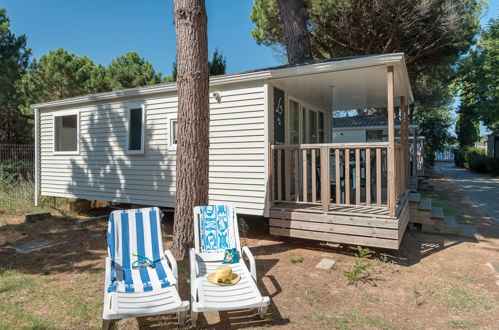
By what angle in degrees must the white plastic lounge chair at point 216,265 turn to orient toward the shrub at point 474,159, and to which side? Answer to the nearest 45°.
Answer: approximately 135° to its left

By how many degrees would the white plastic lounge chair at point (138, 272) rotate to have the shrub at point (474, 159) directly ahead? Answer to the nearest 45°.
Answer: approximately 135° to its left

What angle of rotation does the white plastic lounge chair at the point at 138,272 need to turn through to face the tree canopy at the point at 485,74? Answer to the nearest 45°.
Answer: approximately 135° to its left

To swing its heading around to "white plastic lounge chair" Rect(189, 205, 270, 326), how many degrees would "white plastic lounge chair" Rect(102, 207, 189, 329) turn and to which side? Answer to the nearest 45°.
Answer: approximately 90° to its left

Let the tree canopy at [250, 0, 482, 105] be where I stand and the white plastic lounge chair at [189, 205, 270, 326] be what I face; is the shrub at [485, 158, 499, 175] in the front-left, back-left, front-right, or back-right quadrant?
back-left

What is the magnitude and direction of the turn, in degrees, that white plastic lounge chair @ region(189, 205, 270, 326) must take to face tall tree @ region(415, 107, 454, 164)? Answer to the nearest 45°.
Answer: approximately 135° to its left

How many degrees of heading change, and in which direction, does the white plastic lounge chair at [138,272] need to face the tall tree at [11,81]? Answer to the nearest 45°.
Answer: approximately 180°

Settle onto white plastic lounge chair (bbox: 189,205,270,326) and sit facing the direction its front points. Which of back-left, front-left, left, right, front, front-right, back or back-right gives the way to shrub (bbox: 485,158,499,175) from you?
back-left

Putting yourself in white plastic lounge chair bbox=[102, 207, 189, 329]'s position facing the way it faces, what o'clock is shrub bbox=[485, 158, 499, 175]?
The shrub is roughly at 8 o'clock from the white plastic lounge chair.

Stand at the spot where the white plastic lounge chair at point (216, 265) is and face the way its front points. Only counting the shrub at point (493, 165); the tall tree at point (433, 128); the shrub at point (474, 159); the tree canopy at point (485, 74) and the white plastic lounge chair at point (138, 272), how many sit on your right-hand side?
1

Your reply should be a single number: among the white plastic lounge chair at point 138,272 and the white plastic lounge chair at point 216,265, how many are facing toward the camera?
2

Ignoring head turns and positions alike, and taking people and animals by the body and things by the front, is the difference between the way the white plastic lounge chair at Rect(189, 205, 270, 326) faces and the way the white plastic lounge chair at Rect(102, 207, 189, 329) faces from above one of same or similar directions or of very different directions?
same or similar directions

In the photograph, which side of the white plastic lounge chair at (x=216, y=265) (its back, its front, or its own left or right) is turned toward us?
front

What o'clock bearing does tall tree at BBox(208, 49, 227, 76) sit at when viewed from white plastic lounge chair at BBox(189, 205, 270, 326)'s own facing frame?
The tall tree is roughly at 6 o'clock from the white plastic lounge chair.

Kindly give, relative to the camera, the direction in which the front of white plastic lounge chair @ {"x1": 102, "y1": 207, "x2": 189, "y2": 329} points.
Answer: facing the viewer
